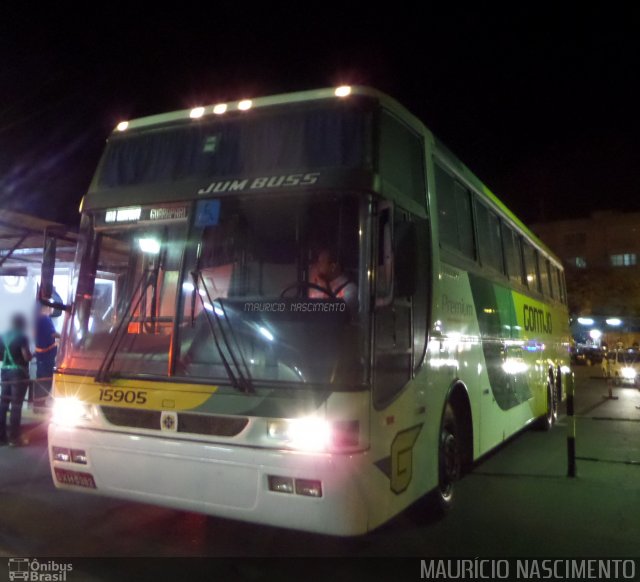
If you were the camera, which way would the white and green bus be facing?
facing the viewer and to the left of the viewer

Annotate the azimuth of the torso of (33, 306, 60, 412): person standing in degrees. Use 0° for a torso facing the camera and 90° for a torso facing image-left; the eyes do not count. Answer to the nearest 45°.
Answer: approximately 270°

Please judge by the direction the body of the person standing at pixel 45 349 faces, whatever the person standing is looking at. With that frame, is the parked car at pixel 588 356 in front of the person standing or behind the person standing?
in front

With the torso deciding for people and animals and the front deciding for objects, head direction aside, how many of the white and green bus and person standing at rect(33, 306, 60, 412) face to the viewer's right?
1

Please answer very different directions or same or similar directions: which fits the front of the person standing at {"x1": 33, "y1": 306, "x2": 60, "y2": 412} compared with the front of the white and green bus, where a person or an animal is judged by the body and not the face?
very different directions

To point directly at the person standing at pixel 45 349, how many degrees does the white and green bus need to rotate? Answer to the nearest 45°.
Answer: approximately 90° to its right

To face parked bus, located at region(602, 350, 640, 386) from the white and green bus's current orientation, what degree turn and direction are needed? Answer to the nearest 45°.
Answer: approximately 180°

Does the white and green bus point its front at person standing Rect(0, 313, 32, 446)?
no
